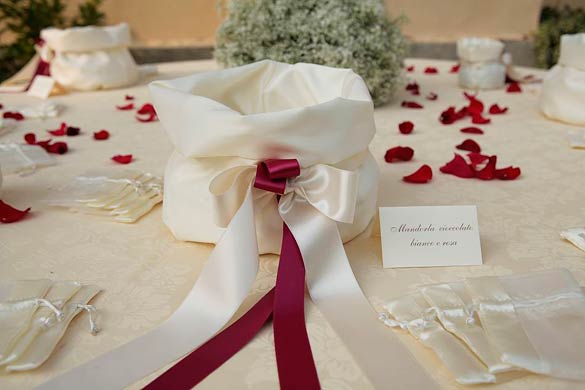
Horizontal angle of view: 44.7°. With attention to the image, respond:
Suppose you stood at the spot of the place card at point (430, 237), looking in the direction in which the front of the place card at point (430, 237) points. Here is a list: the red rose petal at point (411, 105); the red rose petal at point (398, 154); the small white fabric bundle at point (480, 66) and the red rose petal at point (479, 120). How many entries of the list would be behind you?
4

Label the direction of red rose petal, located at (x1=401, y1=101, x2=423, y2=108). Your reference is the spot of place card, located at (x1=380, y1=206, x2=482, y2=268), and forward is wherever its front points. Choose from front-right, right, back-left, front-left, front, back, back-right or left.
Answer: back

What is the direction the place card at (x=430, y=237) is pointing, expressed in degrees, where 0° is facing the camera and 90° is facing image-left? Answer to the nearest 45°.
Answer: approximately 0°

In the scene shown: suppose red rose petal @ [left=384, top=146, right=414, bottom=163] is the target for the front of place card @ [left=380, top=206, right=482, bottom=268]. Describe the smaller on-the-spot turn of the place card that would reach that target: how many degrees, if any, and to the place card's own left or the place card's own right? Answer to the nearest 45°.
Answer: approximately 180°

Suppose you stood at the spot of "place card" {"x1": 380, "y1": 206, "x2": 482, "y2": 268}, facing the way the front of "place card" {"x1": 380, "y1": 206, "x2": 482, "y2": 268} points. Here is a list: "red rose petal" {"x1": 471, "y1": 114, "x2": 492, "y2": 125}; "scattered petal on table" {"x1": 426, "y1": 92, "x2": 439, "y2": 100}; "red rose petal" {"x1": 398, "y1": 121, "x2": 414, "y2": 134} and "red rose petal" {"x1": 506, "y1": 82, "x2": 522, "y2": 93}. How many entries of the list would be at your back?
4

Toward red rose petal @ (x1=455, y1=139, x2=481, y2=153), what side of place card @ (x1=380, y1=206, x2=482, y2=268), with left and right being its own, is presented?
back

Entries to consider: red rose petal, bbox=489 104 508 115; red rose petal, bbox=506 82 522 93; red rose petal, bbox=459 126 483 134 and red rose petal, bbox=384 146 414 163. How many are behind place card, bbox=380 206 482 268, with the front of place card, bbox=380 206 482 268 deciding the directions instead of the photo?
4

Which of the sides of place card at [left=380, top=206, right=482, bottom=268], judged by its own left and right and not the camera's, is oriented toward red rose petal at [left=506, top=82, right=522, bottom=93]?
back
